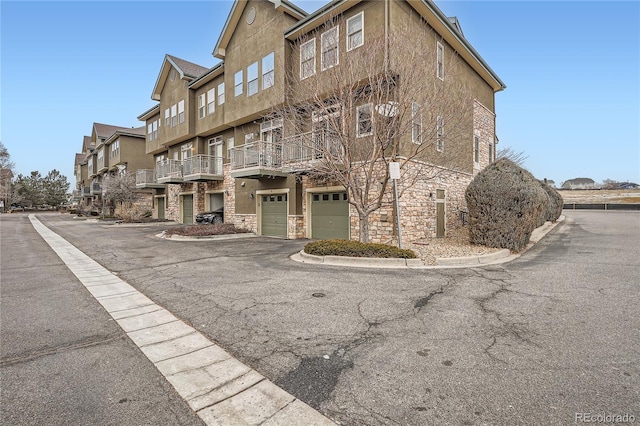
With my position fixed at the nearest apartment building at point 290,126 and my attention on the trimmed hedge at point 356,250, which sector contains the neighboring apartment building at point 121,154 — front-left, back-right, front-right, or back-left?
back-right

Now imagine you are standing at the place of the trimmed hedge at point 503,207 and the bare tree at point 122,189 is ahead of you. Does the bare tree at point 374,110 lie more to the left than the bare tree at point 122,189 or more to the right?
left

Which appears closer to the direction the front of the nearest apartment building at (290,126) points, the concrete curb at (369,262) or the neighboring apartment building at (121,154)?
the concrete curb

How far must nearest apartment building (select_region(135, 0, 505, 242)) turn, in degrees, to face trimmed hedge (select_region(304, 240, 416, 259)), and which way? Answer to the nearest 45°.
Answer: approximately 45° to its left

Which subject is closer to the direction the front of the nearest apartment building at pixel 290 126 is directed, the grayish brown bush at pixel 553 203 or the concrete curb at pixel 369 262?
the concrete curb

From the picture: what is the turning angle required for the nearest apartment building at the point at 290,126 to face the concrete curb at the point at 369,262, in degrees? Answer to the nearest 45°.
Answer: approximately 45° to its left

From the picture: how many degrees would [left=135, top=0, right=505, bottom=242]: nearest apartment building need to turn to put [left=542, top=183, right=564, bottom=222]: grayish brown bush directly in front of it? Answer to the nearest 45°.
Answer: approximately 135° to its left

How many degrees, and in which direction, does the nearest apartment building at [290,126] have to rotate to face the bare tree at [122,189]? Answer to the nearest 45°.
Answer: approximately 90° to its right

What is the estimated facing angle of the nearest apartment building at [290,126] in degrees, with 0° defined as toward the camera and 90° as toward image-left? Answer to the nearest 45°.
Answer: approximately 45°

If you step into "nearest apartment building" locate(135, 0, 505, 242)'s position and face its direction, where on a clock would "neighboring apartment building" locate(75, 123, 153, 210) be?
"neighboring apartment building" locate(75, 123, 153, 210) is roughly at 3 o'clock from "nearest apartment building" locate(135, 0, 505, 242).
